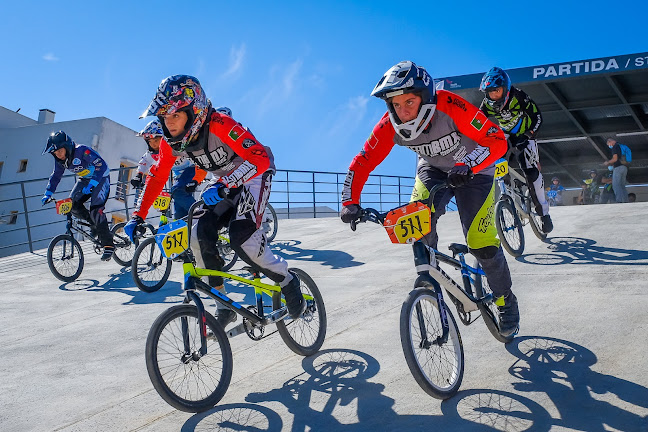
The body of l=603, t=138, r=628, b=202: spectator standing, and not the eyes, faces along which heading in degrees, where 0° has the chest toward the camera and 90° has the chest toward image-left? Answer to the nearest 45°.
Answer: approximately 90°

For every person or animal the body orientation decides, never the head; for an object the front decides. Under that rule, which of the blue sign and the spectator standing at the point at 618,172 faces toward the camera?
the blue sign

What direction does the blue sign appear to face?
toward the camera

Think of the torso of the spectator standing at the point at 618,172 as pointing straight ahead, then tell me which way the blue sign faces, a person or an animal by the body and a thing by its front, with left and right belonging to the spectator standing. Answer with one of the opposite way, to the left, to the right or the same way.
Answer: to the left

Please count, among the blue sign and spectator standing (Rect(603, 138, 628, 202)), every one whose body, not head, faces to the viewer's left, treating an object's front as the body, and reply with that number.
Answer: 1

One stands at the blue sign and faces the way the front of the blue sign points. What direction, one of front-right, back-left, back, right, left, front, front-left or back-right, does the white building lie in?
right
